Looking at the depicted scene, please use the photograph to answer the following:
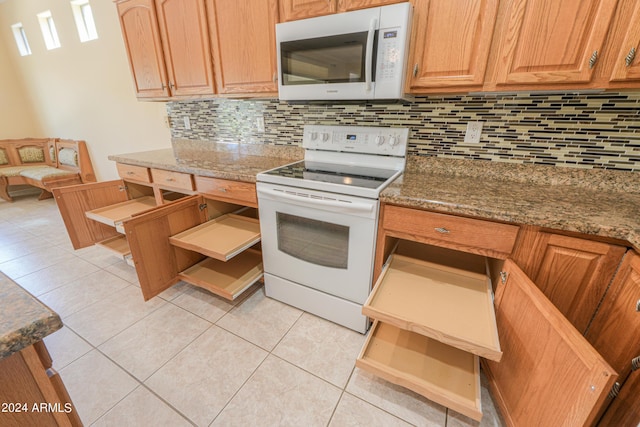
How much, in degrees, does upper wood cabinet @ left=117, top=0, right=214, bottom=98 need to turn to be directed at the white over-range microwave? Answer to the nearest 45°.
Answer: approximately 90° to its left

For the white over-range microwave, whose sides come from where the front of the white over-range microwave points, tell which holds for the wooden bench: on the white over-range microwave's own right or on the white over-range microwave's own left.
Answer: on the white over-range microwave's own right

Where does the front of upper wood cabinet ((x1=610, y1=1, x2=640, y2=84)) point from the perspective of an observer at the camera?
facing the viewer

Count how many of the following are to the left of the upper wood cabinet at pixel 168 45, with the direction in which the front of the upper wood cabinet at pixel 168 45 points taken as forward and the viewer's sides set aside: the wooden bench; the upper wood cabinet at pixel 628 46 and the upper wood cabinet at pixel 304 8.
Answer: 2

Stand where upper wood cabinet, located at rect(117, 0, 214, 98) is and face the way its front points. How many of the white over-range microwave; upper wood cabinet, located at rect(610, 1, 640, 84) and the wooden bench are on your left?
2

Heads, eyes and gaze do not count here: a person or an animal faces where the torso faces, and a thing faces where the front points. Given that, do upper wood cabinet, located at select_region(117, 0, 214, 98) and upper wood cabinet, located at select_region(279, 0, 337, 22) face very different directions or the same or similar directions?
same or similar directions

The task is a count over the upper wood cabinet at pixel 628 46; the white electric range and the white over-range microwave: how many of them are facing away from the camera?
0

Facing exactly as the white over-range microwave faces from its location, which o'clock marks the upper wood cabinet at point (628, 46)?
The upper wood cabinet is roughly at 8 o'clock from the white over-range microwave.

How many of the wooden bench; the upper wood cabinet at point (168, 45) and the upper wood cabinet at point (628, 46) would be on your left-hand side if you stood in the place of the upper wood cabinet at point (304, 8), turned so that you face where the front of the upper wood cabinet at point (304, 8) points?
1

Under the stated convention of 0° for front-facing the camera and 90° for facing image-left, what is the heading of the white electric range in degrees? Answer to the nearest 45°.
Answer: approximately 45°

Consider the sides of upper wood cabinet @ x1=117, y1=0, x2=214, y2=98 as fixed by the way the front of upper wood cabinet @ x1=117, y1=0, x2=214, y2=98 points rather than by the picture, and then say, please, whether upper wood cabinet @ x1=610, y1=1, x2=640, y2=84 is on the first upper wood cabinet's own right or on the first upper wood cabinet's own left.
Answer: on the first upper wood cabinet's own left

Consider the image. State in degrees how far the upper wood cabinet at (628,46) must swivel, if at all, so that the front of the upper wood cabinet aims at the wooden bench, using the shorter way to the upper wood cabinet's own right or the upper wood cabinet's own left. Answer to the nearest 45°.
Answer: approximately 90° to the upper wood cabinet's own right

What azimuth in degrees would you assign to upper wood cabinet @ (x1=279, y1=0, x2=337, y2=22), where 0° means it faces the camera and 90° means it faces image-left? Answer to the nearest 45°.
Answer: approximately 45°
